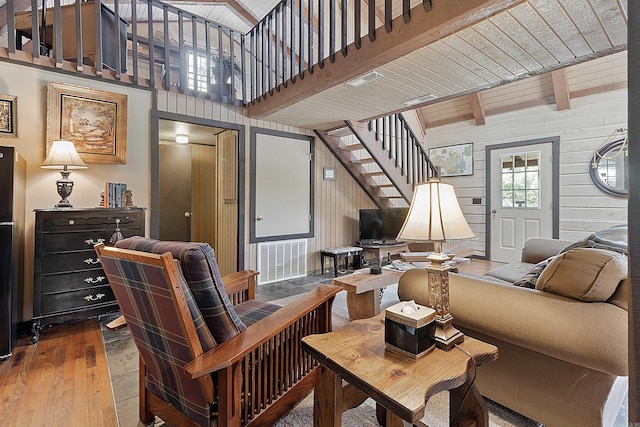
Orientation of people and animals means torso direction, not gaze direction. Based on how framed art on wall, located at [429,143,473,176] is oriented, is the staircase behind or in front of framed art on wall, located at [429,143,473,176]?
in front

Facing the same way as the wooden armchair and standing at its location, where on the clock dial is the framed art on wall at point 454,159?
The framed art on wall is roughly at 12 o'clock from the wooden armchair.

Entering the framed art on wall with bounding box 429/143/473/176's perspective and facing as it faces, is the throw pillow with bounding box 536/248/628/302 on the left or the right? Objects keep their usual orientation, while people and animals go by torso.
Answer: on its left

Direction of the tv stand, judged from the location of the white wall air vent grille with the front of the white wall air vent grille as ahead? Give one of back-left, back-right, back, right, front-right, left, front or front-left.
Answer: front-left

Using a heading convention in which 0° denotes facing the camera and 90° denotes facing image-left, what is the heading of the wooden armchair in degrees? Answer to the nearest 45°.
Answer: approximately 225°

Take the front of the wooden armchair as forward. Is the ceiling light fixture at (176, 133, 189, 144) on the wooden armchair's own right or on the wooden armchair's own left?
on the wooden armchair's own left

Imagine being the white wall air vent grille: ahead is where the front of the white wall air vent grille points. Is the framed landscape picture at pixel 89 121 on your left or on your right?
on your right

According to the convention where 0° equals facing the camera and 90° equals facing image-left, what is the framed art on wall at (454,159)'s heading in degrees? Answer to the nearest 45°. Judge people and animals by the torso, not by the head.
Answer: approximately 45°

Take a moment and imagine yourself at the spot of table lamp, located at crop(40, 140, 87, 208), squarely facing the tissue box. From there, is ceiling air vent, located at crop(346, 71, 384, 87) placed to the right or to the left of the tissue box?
left

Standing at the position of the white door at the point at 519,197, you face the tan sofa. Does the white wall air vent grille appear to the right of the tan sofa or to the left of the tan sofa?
right

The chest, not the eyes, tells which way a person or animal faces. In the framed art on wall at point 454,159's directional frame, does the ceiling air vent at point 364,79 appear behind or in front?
in front

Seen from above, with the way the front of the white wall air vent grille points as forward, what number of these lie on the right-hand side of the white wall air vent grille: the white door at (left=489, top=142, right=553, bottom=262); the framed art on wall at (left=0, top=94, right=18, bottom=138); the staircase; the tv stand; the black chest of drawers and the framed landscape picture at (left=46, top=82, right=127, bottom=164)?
3

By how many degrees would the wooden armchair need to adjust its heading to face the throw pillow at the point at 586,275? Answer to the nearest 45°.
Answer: approximately 45° to its right

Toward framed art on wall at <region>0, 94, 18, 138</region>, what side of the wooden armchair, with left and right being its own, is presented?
left
